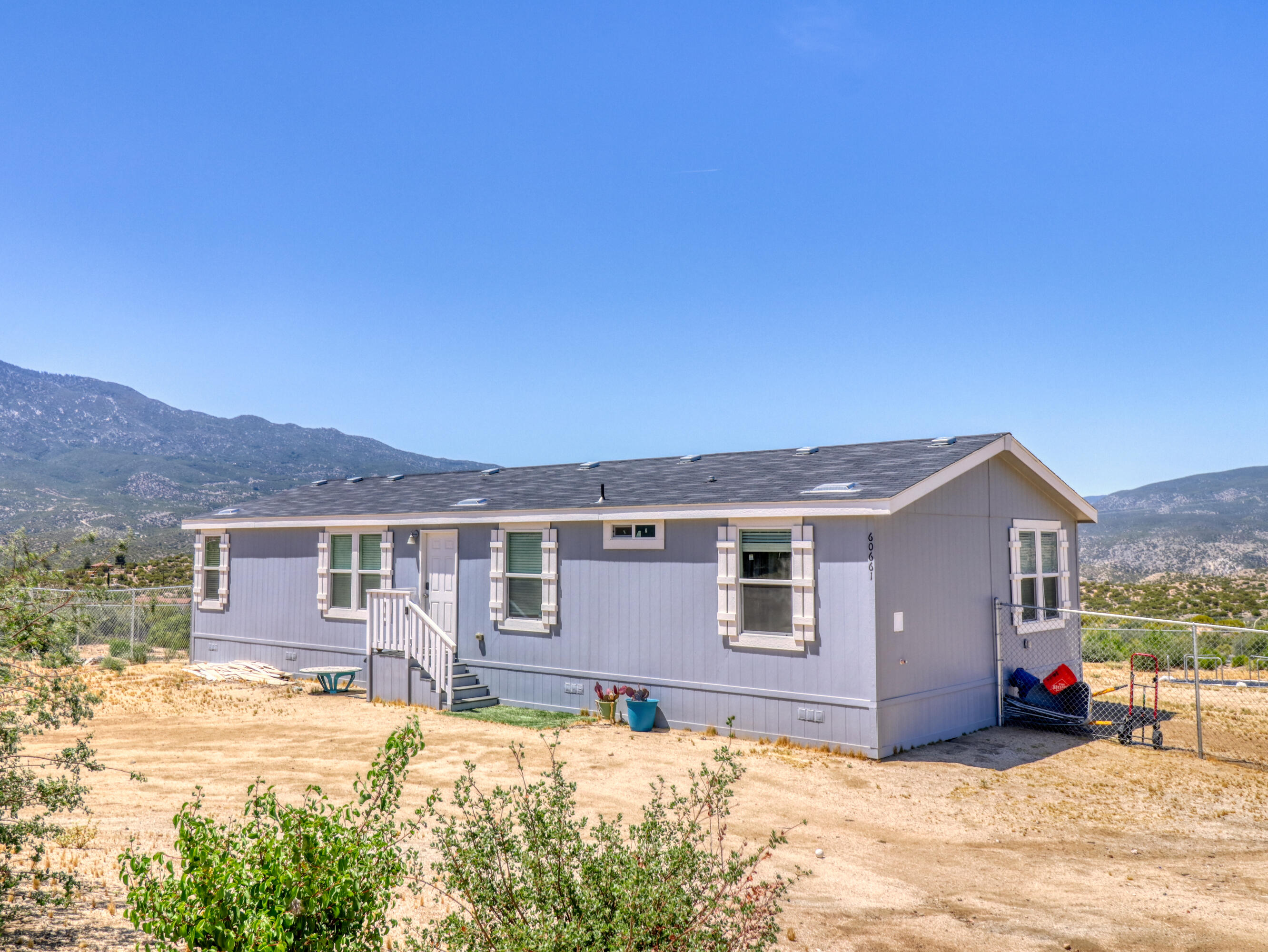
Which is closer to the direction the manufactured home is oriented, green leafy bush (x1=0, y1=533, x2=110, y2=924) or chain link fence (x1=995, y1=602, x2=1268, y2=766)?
the green leafy bush

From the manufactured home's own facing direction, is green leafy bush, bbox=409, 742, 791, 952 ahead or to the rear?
ahead

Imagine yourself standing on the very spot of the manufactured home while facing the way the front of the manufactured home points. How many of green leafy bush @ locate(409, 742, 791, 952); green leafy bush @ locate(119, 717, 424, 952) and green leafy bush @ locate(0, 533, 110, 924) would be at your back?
0

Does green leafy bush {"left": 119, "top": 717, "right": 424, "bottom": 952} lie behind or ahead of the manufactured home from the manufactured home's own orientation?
ahead

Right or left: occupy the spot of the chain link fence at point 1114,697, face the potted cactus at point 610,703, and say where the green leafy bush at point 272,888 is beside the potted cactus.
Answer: left

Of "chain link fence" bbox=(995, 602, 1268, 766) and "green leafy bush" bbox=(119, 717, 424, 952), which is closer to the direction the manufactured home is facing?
the green leafy bush

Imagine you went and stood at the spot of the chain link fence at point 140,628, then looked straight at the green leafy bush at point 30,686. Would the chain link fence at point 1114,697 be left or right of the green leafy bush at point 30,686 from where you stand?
left

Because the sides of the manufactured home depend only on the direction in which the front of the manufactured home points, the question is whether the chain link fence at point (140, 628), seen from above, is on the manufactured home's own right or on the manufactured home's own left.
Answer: on the manufactured home's own right

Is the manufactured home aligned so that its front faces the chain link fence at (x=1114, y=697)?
no

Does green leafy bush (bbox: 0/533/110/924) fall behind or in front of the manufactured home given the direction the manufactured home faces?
in front

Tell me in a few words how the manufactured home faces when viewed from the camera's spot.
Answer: facing the viewer and to the left of the viewer

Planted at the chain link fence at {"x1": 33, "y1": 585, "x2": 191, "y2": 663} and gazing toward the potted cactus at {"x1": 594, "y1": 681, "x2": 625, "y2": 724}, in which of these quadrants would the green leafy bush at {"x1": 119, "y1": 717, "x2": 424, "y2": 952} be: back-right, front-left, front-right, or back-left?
front-right

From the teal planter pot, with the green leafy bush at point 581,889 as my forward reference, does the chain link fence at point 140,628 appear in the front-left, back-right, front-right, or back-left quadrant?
back-right

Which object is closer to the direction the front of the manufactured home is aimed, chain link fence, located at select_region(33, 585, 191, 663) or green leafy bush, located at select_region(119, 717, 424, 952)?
the green leafy bush
